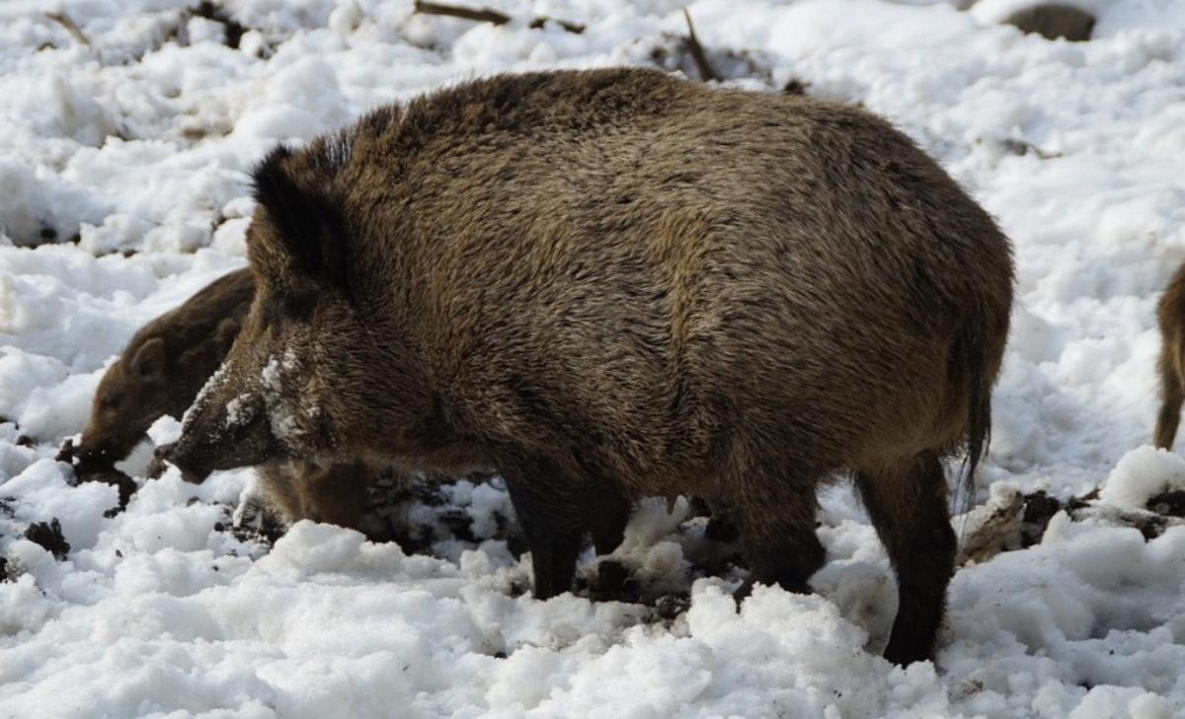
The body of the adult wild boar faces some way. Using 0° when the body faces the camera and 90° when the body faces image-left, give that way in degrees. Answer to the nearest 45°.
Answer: approximately 90°

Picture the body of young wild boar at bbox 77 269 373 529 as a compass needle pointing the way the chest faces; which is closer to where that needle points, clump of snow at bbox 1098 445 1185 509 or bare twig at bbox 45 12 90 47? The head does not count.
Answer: the bare twig

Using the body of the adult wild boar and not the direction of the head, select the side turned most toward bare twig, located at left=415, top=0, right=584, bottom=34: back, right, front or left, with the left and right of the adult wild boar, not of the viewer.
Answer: right

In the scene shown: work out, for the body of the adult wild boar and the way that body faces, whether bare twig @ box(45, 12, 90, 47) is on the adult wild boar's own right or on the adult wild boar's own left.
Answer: on the adult wild boar's own right

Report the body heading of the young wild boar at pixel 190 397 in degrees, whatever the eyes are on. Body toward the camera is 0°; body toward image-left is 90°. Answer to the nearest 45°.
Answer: approximately 90°

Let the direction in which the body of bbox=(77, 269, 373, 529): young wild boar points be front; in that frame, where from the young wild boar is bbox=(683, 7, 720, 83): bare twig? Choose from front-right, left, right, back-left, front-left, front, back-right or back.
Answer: back-right

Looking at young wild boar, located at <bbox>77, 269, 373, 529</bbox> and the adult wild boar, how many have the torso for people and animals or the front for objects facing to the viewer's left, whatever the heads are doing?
2

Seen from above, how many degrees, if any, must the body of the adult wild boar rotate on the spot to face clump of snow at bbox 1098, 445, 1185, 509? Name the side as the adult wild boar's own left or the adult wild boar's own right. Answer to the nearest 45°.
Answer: approximately 180°
